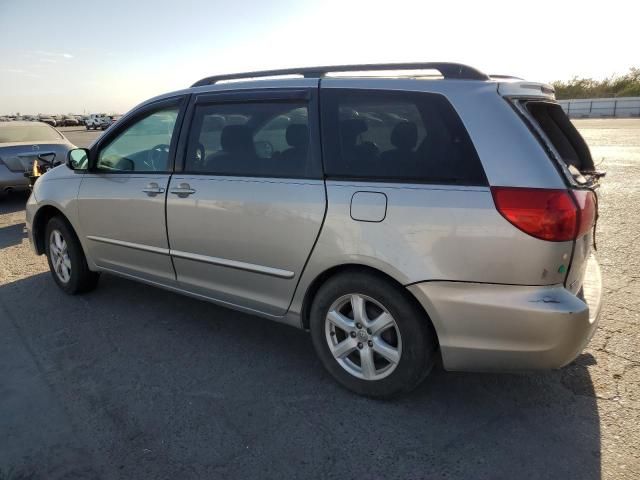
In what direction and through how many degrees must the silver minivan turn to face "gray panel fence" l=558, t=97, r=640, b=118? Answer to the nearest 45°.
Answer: approximately 90° to its right

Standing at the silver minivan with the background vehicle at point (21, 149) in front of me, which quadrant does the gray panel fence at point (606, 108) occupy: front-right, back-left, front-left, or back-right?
front-right

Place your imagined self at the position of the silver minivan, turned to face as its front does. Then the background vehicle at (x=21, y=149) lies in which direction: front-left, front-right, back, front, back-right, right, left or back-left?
front

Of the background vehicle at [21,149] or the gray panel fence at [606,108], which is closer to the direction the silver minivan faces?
the background vehicle

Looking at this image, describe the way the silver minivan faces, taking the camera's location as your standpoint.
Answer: facing away from the viewer and to the left of the viewer
